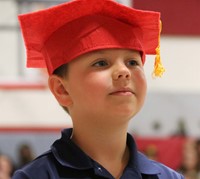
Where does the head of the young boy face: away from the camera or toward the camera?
toward the camera

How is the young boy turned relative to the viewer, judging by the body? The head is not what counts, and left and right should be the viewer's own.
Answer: facing the viewer and to the right of the viewer

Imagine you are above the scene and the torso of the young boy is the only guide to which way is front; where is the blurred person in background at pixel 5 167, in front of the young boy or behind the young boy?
behind

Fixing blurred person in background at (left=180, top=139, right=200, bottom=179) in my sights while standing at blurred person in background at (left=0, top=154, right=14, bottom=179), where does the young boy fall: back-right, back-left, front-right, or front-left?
front-right

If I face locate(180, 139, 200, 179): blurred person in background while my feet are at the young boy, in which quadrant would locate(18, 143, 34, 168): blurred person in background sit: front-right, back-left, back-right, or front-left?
front-left

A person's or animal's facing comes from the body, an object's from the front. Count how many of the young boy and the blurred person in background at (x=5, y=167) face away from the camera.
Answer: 0
